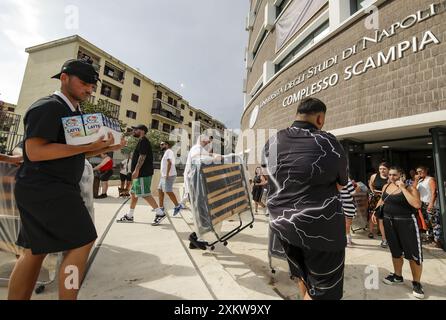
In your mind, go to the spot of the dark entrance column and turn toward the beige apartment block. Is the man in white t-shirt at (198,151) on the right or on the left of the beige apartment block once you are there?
left

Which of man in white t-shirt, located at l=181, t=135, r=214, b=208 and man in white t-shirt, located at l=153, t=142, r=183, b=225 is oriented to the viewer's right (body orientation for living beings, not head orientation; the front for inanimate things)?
man in white t-shirt, located at l=181, t=135, r=214, b=208

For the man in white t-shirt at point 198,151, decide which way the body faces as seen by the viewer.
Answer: to the viewer's right

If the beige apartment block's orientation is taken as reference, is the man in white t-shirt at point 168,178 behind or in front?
in front

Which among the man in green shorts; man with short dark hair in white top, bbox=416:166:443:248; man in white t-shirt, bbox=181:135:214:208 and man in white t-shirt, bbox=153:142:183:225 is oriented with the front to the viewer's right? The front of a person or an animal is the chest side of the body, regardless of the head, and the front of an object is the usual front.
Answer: man in white t-shirt, bbox=181:135:214:208
